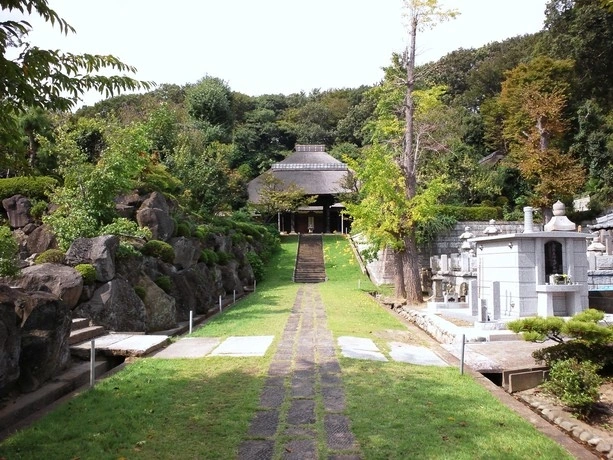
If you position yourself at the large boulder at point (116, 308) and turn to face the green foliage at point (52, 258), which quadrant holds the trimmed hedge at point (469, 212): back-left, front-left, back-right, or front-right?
back-right

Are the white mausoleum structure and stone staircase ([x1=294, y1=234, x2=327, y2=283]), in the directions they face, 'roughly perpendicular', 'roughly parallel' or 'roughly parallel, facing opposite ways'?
roughly parallel

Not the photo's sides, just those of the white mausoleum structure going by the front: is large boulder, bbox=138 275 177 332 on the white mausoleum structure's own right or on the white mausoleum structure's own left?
on the white mausoleum structure's own right

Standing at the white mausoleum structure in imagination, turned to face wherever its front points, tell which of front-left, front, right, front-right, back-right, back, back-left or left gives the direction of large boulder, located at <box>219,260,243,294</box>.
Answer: back-right

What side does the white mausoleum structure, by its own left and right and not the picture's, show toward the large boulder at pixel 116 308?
right

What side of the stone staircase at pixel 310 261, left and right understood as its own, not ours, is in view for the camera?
front

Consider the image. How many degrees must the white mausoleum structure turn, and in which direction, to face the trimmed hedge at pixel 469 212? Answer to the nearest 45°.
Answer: approximately 135° to its left

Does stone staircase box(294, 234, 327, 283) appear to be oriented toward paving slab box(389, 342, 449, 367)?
yes

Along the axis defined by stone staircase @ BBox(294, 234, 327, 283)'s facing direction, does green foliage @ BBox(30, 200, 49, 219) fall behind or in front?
in front

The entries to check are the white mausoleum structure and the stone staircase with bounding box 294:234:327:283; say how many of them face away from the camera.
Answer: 0

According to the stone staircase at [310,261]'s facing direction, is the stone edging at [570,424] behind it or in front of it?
in front

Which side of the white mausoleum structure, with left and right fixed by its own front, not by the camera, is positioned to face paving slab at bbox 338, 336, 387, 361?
right

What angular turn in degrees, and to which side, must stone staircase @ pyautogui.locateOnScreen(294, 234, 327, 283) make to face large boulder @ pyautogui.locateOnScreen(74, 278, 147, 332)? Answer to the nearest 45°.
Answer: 0° — it already faces it

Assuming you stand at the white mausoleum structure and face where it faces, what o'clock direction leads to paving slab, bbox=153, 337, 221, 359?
The paving slab is roughly at 3 o'clock from the white mausoleum structure.

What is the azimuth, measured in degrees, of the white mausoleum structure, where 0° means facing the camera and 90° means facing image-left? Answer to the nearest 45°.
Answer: approximately 315°
